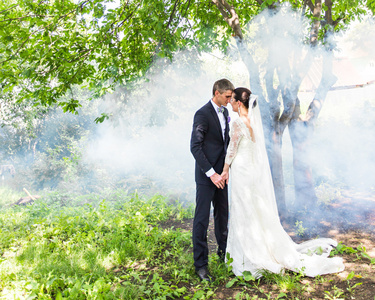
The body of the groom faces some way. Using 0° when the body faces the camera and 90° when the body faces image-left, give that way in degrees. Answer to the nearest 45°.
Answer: approximately 315°
